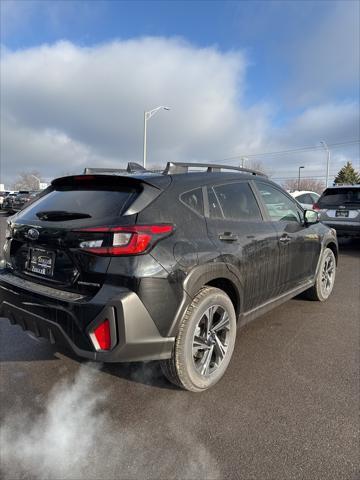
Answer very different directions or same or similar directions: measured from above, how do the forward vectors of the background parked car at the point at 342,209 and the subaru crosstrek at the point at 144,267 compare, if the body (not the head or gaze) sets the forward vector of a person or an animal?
same or similar directions

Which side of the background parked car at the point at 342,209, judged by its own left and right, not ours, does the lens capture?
back

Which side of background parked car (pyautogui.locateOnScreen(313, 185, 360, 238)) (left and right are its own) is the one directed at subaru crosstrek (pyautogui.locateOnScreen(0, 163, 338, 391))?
back

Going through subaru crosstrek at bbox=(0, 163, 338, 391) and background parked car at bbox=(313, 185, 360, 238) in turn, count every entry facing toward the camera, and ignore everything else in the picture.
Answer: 0

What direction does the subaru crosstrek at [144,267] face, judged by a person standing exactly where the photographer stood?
facing away from the viewer and to the right of the viewer

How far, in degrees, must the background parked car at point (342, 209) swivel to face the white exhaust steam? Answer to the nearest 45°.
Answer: approximately 180°

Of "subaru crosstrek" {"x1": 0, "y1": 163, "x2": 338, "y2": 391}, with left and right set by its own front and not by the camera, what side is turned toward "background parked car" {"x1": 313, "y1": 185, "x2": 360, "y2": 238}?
front
